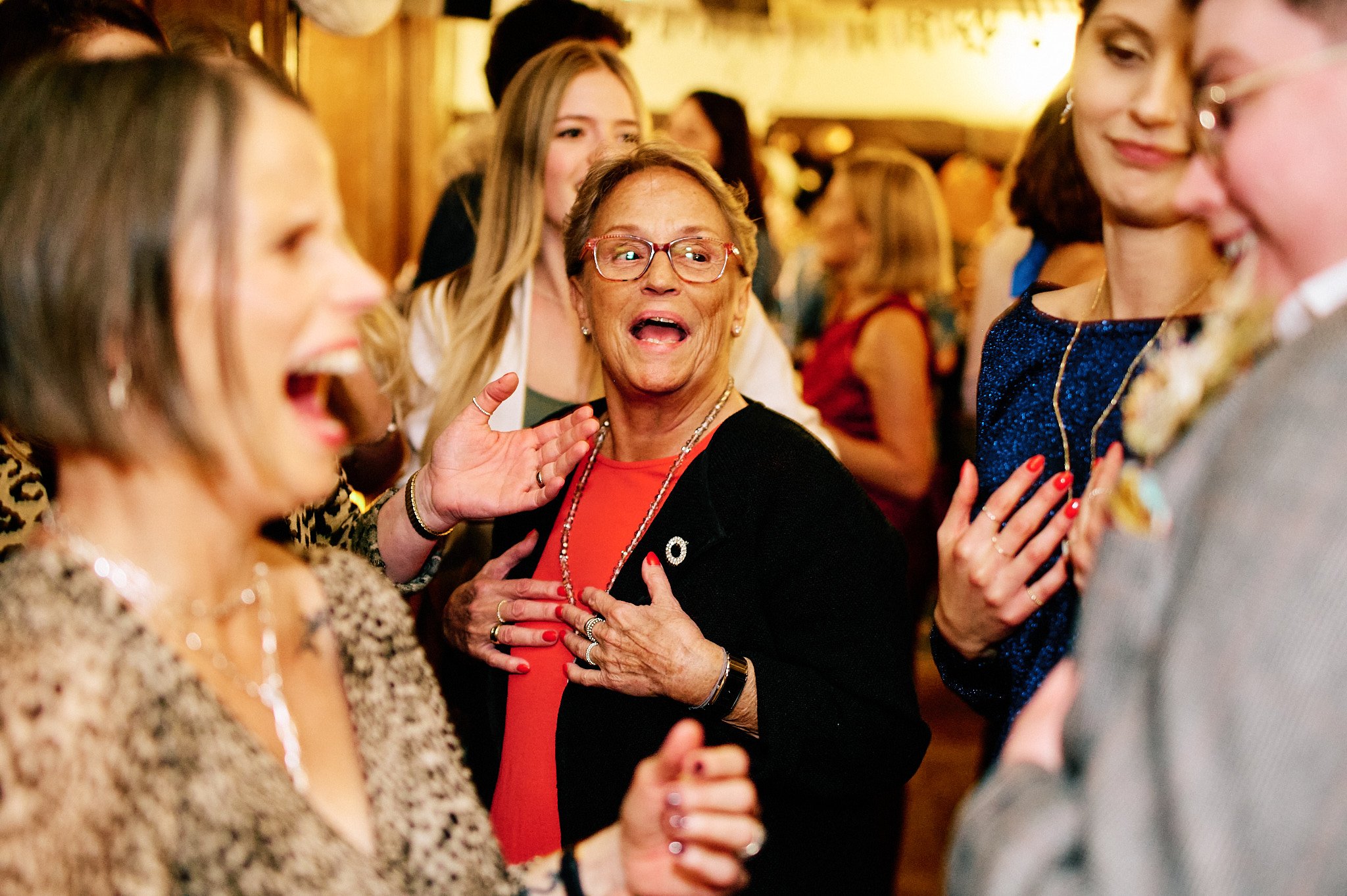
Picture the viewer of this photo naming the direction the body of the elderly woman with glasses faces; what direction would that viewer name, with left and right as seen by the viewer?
facing the viewer and to the left of the viewer

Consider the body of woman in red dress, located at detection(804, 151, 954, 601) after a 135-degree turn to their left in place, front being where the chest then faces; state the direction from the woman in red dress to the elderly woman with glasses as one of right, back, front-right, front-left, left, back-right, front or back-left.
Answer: front-right

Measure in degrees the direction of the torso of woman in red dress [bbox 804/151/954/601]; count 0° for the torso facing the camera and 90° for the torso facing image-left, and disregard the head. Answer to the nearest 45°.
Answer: approximately 90°

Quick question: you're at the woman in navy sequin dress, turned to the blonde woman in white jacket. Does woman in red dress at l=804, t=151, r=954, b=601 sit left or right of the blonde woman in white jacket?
right

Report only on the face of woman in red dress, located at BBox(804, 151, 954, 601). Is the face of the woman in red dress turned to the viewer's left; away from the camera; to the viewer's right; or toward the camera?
to the viewer's left

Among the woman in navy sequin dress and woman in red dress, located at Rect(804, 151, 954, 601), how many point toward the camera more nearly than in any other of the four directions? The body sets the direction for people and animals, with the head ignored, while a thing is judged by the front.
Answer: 1

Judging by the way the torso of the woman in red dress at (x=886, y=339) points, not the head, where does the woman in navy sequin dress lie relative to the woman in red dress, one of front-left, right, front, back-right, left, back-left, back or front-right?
left

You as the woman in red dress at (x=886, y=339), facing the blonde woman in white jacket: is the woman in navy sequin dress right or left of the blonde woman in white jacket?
left

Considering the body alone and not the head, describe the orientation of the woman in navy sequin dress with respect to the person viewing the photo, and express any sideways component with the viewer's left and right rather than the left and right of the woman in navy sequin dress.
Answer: facing the viewer
